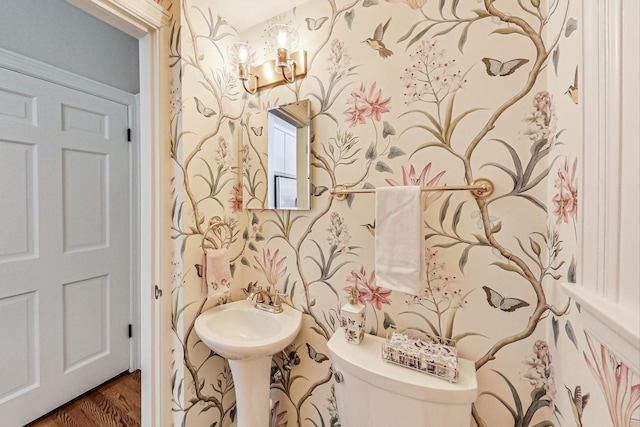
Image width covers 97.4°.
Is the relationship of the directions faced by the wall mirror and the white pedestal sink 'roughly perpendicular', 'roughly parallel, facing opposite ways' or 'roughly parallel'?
roughly parallel

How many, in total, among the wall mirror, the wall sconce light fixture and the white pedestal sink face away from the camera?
0

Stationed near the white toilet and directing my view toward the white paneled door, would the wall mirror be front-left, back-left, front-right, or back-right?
front-right

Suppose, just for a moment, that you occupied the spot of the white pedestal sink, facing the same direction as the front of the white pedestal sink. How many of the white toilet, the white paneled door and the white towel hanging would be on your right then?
1

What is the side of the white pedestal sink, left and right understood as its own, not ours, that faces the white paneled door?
right

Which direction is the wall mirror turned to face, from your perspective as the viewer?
facing the viewer and to the left of the viewer

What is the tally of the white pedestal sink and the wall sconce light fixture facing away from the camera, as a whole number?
0

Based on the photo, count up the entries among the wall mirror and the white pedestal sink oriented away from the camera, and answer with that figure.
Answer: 0

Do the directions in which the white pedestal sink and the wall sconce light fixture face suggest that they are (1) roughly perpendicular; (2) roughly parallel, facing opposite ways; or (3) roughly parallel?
roughly parallel

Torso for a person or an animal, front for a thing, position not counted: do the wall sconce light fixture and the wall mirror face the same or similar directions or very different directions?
same or similar directions

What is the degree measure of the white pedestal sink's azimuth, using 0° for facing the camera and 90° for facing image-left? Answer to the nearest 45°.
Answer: approximately 45°

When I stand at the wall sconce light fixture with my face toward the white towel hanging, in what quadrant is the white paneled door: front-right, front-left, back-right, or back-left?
back-right
